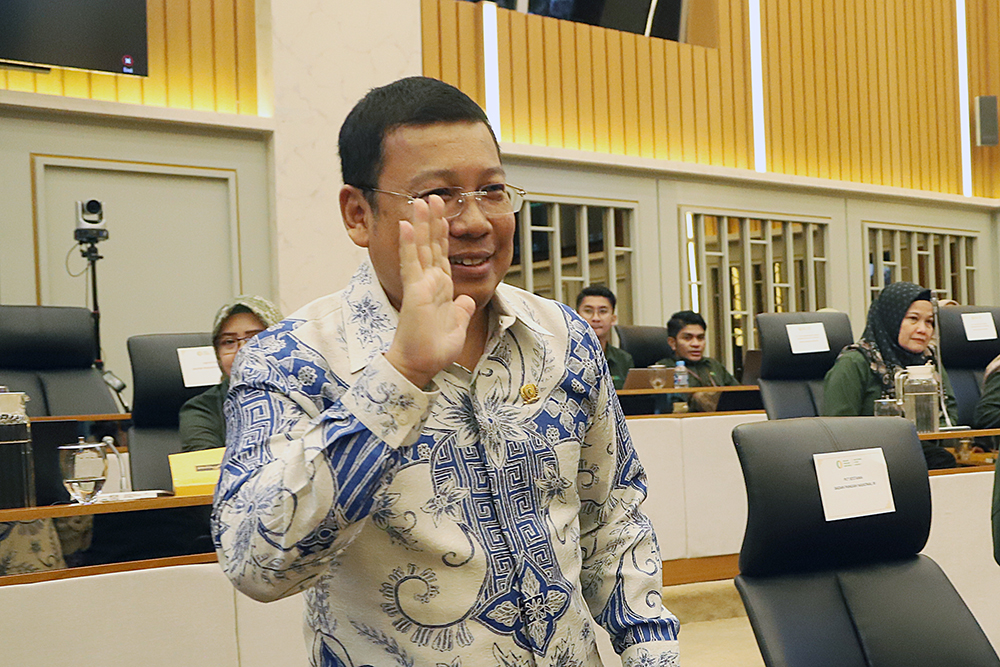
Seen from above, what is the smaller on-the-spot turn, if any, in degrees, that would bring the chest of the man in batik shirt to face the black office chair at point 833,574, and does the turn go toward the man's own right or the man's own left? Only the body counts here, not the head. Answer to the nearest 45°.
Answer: approximately 90° to the man's own left

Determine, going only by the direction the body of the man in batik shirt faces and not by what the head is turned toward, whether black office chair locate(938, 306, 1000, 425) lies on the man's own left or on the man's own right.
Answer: on the man's own left

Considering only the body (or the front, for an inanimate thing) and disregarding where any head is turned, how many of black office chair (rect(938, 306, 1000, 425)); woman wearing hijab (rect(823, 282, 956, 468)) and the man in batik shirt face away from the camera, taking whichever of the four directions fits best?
0

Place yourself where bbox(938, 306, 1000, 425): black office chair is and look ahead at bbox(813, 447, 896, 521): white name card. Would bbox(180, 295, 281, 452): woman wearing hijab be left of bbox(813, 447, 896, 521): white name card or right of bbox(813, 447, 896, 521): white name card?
right

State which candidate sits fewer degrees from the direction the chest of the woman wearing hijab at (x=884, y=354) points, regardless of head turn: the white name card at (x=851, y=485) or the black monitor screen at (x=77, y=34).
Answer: the white name card

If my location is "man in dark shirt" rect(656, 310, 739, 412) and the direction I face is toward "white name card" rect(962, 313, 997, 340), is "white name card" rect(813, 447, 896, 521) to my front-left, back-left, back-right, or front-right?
front-right

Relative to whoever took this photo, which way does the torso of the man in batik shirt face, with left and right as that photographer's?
facing the viewer and to the right of the viewer

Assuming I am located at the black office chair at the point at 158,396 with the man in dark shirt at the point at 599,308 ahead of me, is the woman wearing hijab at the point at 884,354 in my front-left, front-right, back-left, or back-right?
front-right

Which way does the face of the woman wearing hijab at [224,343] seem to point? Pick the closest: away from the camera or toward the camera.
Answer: toward the camera

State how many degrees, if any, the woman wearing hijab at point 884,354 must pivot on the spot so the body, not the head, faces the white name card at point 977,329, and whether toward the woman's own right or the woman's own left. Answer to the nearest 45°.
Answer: approximately 90° to the woman's own left

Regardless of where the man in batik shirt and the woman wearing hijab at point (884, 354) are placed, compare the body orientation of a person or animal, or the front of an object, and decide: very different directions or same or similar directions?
same or similar directions

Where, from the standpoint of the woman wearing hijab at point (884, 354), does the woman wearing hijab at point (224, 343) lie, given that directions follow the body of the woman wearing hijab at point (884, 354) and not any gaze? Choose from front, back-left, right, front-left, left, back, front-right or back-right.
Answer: right
